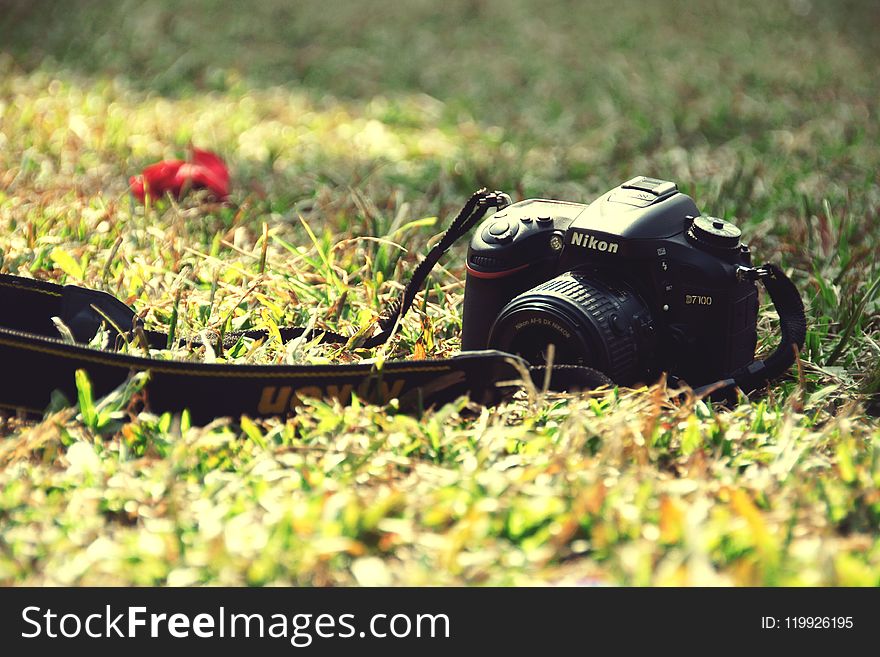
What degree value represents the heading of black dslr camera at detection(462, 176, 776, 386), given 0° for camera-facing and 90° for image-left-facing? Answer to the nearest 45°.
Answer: approximately 45°
